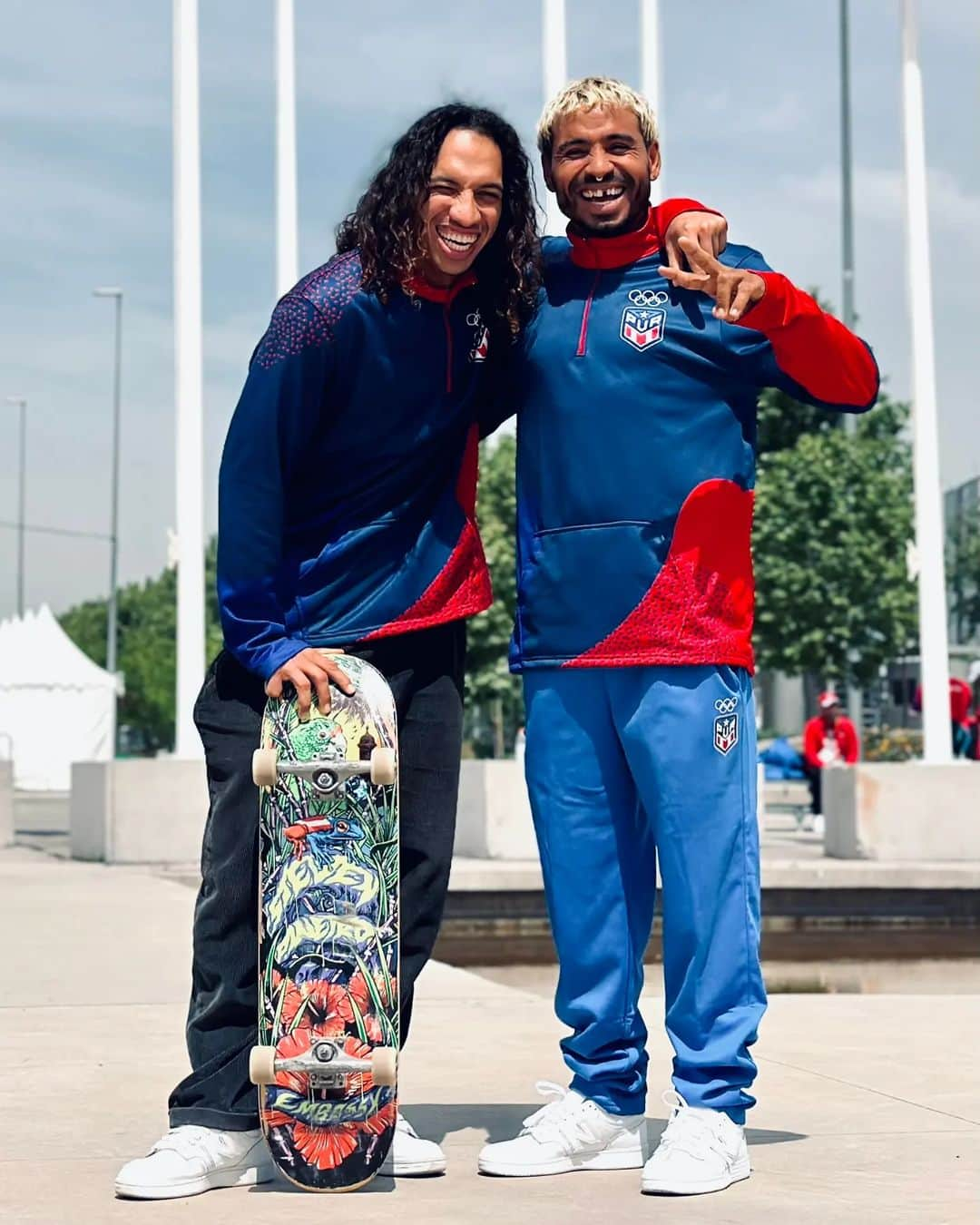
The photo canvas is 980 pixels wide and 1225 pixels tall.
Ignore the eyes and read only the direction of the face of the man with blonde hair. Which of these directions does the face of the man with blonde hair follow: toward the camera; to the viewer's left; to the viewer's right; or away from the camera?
toward the camera

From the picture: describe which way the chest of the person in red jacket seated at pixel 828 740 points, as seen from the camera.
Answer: toward the camera

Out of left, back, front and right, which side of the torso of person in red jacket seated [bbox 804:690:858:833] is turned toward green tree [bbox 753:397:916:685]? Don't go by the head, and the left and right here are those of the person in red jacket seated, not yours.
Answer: back

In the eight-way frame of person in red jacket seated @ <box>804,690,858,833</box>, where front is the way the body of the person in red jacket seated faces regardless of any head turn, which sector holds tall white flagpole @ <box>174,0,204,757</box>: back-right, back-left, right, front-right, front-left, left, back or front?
front-right

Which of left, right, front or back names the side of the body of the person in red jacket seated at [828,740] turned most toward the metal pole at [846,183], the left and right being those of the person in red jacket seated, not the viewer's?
back

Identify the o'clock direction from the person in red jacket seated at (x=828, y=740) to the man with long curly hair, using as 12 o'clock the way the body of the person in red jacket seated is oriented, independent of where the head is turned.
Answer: The man with long curly hair is roughly at 12 o'clock from the person in red jacket seated.

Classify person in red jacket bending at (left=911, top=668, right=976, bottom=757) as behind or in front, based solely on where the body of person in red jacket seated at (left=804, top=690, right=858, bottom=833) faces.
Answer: behind

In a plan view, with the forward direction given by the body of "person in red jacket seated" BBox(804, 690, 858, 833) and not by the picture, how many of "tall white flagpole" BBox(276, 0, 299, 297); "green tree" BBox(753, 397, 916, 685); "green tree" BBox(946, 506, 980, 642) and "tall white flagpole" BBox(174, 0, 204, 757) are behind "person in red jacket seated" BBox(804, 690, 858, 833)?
2

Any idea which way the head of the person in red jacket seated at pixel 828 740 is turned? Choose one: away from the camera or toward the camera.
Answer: toward the camera

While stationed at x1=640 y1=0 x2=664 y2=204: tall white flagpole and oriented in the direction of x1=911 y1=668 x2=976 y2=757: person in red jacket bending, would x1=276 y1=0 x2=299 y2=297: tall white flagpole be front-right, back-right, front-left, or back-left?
back-left
